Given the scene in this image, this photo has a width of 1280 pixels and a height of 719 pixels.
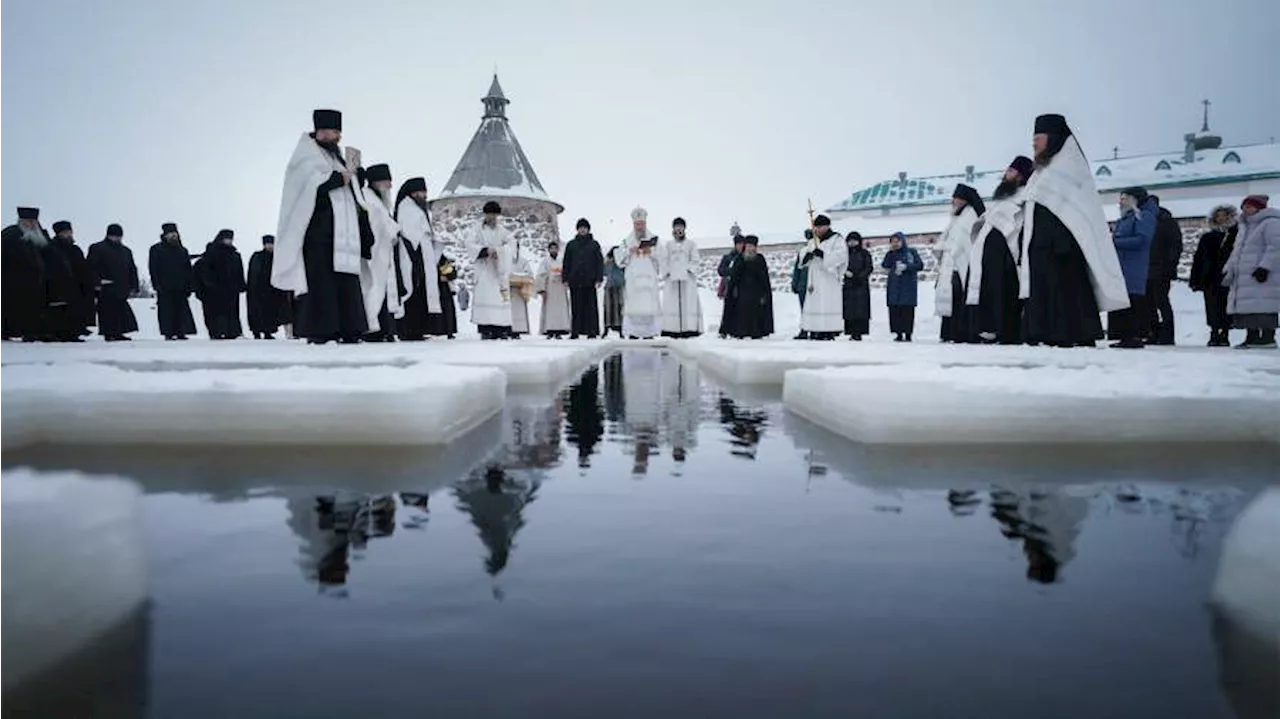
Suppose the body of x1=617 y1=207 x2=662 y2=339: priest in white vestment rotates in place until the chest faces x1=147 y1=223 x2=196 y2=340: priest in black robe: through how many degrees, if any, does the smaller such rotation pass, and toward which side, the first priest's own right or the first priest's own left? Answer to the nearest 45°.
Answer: approximately 90° to the first priest's own right

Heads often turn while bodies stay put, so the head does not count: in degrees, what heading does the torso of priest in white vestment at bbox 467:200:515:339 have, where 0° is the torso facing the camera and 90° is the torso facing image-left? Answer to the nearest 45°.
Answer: approximately 0°

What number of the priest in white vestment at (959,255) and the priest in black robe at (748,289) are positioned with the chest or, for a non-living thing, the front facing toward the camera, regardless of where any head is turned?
1

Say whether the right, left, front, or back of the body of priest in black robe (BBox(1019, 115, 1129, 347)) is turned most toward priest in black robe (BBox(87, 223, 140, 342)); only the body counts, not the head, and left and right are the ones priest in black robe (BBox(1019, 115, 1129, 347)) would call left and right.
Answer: front

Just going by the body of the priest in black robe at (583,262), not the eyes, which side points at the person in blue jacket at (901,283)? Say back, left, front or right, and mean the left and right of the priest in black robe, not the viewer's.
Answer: left

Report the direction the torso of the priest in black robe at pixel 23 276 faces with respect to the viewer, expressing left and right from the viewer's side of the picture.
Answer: facing the viewer and to the right of the viewer

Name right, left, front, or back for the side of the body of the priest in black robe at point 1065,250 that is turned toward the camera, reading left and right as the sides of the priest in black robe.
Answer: left

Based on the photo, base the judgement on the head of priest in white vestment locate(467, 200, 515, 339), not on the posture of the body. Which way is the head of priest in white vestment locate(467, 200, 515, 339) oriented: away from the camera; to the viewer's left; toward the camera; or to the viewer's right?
toward the camera

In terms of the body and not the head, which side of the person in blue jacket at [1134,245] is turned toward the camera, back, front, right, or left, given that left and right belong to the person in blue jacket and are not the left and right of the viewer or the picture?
left

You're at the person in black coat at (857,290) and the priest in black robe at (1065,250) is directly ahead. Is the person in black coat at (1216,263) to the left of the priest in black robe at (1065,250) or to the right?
left

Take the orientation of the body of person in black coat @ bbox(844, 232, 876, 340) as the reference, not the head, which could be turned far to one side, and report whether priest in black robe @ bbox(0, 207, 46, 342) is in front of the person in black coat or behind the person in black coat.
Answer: in front

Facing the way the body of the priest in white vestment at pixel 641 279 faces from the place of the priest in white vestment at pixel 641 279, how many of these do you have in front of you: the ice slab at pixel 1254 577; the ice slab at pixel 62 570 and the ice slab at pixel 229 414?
3

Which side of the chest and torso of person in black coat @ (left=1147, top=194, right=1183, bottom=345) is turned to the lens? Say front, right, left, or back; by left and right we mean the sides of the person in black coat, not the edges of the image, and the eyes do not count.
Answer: left

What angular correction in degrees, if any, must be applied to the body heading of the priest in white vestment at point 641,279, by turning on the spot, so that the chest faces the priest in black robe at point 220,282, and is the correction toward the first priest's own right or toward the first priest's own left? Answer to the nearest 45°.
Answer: approximately 90° to the first priest's own right

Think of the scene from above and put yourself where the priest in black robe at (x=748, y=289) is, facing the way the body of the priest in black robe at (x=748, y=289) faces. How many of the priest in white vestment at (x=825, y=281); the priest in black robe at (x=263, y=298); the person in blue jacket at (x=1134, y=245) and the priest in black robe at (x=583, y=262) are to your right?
2

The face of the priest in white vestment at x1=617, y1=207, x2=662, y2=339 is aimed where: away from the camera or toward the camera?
toward the camera

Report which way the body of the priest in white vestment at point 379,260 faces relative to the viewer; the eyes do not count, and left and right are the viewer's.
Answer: facing to the right of the viewer

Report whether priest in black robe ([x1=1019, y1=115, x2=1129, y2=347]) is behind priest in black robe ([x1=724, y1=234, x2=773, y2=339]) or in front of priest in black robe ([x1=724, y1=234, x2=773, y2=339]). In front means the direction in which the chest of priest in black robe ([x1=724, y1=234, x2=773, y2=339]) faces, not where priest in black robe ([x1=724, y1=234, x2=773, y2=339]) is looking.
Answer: in front
